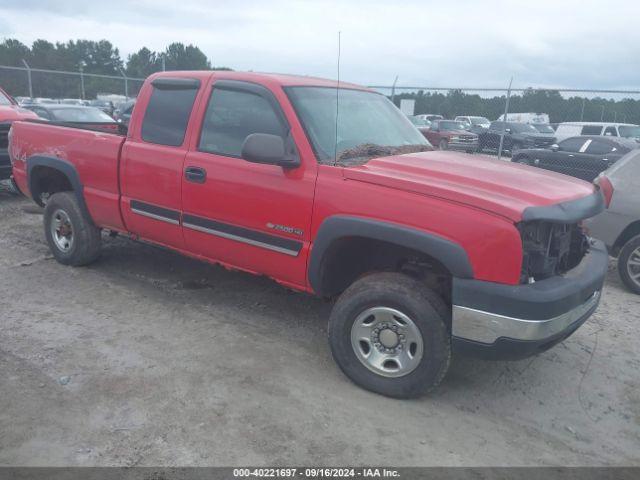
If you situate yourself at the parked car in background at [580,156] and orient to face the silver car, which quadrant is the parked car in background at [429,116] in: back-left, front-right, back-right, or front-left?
back-right

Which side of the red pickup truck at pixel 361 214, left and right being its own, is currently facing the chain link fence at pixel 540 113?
left

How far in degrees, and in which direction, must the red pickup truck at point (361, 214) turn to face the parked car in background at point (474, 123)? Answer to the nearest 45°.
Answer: approximately 135° to its left

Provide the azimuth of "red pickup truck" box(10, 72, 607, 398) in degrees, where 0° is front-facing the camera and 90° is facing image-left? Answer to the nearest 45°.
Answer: approximately 315°

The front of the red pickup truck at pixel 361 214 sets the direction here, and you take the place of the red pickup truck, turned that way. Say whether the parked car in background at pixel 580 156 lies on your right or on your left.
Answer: on your left

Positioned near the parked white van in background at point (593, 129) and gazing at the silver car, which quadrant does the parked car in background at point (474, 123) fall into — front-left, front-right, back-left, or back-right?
back-right
